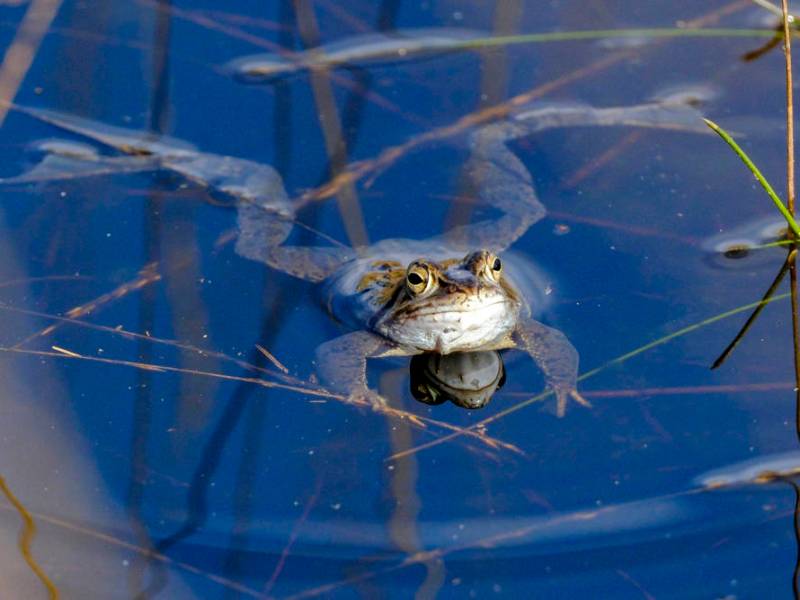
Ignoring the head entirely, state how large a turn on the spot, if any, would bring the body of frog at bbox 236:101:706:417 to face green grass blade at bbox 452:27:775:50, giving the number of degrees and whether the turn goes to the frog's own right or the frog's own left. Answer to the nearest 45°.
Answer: approximately 180°

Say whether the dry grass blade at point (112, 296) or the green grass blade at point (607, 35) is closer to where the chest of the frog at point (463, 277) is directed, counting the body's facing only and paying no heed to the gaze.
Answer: the dry grass blade

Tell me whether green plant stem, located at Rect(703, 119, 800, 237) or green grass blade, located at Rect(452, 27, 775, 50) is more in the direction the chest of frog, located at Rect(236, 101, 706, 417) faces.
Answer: the green plant stem

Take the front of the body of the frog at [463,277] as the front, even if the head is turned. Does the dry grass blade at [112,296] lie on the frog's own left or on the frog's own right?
on the frog's own right

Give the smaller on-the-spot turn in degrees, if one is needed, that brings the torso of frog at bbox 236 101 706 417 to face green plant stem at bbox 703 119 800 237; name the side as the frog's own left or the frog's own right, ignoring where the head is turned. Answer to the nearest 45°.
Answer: approximately 90° to the frog's own left

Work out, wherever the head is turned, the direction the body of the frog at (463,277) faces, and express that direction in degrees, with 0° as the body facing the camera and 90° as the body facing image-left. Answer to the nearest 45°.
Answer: approximately 0°
